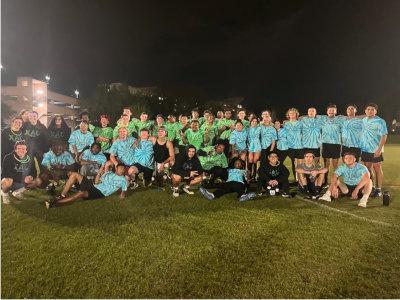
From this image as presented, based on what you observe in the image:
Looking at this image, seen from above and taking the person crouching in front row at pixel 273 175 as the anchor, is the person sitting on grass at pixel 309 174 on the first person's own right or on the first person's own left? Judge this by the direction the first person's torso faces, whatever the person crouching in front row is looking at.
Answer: on the first person's own left

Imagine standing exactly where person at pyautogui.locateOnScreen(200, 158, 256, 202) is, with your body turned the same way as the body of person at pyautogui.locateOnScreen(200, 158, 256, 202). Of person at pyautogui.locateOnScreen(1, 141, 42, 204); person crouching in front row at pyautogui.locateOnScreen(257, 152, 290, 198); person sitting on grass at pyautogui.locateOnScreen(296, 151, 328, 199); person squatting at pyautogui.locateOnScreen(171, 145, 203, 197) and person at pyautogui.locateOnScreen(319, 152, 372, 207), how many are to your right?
2

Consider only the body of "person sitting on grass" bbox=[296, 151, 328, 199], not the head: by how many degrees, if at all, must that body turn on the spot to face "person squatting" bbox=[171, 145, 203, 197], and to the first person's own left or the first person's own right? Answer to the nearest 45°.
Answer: approximately 90° to the first person's own right

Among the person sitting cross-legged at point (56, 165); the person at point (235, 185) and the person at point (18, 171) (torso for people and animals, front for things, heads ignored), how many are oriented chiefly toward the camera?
3

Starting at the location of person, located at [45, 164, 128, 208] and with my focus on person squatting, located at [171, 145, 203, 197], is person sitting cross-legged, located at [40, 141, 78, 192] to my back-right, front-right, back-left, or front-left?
back-left

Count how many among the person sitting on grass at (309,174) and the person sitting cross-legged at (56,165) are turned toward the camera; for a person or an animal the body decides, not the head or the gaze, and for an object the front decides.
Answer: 2

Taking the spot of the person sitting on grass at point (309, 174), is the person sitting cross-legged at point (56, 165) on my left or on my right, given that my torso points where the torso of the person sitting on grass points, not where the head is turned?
on my right
